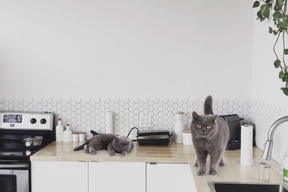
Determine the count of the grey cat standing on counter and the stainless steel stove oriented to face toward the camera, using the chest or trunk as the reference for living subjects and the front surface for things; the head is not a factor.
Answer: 2

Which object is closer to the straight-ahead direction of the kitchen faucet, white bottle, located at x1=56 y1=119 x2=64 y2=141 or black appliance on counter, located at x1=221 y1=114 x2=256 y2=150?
the white bottle

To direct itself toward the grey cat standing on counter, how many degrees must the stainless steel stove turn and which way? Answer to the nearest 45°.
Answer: approximately 45° to its left

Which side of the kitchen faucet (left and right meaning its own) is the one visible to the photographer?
left

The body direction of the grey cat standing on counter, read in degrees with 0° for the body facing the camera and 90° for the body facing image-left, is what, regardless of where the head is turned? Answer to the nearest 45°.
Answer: approximately 0°

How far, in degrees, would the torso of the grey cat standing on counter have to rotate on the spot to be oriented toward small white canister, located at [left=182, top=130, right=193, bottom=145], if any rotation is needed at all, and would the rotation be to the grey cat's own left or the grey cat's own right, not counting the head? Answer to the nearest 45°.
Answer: approximately 180°

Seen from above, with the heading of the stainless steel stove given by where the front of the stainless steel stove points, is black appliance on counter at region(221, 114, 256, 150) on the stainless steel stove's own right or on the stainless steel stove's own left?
on the stainless steel stove's own left
